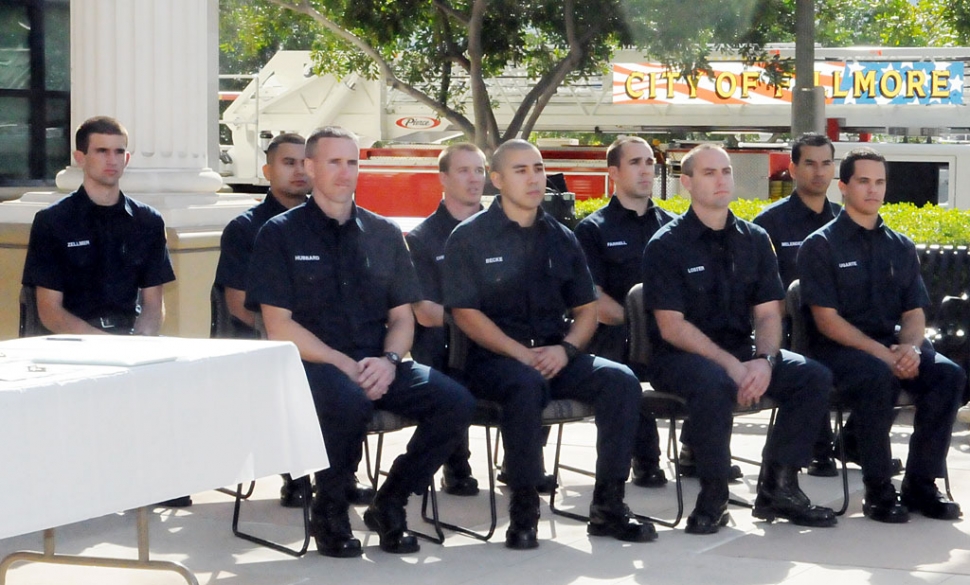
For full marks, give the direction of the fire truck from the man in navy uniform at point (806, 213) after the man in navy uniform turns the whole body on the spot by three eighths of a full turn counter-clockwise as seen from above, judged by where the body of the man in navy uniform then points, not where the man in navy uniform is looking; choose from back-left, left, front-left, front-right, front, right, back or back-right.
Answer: front

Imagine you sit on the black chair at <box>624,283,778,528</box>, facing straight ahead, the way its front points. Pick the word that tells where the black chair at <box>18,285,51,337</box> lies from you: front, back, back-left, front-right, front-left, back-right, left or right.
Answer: back-right

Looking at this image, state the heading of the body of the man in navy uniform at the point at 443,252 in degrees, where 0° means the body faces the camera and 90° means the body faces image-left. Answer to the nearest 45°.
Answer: approximately 315°

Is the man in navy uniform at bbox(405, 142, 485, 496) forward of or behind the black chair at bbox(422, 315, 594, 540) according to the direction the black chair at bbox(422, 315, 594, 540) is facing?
behind

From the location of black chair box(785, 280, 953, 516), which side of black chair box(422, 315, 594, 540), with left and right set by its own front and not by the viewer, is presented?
left

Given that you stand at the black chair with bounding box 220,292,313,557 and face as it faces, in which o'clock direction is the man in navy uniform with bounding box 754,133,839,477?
The man in navy uniform is roughly at 10 o'clock from the black chair.

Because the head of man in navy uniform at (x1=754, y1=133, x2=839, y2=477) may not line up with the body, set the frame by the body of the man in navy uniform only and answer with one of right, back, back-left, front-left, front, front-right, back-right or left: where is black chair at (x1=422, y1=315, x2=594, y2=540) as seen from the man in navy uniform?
right

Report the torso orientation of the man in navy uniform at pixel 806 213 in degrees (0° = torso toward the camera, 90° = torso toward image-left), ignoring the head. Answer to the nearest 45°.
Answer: approximately 315°

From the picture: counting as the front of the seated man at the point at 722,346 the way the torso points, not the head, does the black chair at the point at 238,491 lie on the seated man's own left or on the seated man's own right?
on the seated man's own right

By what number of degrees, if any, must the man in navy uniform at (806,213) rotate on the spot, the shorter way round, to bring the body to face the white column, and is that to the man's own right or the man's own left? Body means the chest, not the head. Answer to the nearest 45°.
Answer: approximately 135° to the man's own right

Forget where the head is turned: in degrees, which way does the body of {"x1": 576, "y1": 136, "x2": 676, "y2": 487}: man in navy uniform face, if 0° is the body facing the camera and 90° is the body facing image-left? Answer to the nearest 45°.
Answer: approximately 315°

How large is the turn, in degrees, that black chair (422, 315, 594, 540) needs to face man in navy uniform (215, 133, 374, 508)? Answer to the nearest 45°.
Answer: approximately 180°

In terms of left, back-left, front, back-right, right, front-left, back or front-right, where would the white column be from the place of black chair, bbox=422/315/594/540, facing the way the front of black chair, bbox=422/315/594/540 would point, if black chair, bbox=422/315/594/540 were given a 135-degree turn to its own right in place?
front-right
